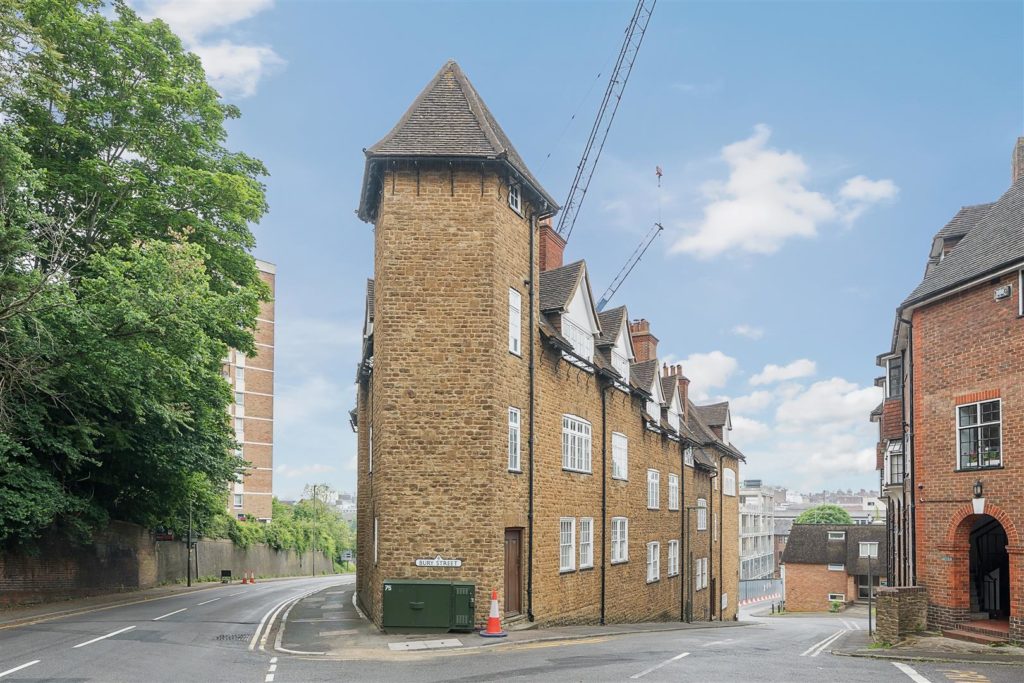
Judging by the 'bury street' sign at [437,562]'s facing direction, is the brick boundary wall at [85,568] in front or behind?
behind

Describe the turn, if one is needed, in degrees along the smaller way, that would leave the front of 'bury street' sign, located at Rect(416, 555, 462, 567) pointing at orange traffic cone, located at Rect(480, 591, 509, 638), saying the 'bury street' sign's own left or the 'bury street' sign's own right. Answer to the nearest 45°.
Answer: approximately 45° to the 'bury street' sign's own left

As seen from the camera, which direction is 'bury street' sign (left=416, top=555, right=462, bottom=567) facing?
toward the camera

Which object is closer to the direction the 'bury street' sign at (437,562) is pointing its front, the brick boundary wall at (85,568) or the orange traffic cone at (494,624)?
the orange traffic cone

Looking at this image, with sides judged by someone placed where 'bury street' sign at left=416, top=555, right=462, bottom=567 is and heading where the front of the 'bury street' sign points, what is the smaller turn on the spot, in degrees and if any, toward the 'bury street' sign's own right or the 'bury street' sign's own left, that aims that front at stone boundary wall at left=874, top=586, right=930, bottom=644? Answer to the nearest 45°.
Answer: approximately 90° to the 'bury street' sign's own left

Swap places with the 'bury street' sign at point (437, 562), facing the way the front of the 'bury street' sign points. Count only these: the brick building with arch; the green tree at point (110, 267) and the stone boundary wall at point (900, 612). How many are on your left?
2

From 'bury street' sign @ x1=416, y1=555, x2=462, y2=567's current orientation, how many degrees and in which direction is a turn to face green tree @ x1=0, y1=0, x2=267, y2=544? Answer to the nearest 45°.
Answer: approximately 135° to its right

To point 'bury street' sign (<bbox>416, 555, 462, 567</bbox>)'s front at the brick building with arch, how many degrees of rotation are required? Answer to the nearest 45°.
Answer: approximately 90° to its left
